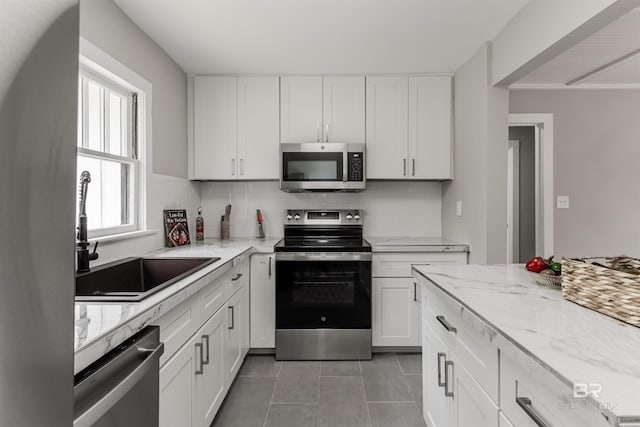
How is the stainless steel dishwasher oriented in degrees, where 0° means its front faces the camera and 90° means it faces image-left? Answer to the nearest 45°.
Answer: approximately 315°

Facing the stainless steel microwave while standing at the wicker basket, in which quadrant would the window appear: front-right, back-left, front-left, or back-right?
front-left

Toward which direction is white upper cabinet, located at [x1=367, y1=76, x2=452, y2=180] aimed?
toward the camera

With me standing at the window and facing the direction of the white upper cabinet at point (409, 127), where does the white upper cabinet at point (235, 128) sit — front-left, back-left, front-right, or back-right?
front-left

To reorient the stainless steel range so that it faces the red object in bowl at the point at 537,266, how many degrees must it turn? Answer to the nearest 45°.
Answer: approximately 45° to its left

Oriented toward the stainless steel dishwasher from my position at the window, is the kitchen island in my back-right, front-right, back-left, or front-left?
front-left

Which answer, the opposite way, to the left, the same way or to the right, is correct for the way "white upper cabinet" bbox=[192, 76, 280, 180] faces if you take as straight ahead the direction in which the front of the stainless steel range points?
the same way

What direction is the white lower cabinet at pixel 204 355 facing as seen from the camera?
to the viewer's right

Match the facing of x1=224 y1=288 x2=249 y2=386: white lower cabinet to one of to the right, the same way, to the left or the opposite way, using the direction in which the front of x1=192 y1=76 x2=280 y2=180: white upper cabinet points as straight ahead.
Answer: to the left

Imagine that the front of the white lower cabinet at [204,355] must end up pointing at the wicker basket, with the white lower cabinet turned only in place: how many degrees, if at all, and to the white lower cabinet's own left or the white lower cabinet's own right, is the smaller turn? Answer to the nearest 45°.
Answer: approximately 45° to the white lower cabinet's own right

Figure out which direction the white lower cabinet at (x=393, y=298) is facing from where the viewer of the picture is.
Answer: facing the viewer

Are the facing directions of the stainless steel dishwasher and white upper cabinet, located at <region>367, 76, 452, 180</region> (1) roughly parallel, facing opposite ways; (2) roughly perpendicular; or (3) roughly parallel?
roughly perpendicular
